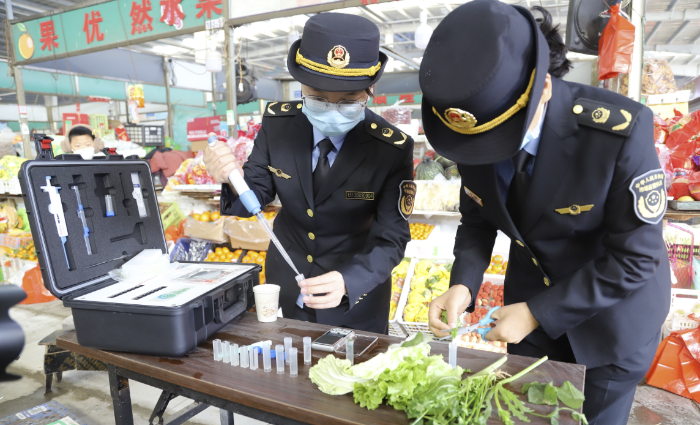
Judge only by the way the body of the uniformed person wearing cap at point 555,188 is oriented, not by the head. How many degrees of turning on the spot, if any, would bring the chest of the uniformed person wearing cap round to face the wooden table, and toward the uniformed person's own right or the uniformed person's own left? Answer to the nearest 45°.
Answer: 0° — they already face it

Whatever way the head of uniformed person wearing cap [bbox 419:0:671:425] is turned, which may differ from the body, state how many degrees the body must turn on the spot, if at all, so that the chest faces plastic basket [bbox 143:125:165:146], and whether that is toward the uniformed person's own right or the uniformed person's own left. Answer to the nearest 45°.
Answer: approximately 90° to the uniformed person's own right

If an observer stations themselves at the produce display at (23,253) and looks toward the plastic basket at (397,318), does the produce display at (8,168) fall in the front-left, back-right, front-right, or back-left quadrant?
back-left

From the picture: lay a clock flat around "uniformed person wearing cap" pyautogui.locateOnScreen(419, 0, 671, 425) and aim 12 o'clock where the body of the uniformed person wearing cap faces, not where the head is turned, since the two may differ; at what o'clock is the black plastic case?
The black plastic case is roughly at 1 o'clock from the uniformed person wearing cap.

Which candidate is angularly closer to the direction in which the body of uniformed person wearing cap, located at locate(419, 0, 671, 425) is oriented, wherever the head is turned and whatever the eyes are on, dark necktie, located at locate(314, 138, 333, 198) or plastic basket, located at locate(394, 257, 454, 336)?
the dark necktie

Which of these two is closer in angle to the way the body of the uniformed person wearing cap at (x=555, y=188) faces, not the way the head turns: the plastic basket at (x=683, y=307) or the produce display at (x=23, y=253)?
the produce display

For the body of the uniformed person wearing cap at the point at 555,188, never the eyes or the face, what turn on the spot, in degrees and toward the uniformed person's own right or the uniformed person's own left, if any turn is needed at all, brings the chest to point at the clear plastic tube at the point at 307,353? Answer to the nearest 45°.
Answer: approximately 45° to the uniformed person's own right

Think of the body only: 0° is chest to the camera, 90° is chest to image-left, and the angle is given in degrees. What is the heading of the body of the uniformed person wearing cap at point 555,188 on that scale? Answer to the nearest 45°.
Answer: approximately 45°

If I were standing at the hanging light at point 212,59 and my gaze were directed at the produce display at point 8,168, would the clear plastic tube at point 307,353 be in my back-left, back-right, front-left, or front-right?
back-left

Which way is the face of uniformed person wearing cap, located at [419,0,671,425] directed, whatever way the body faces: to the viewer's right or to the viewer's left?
to the viewer's left
